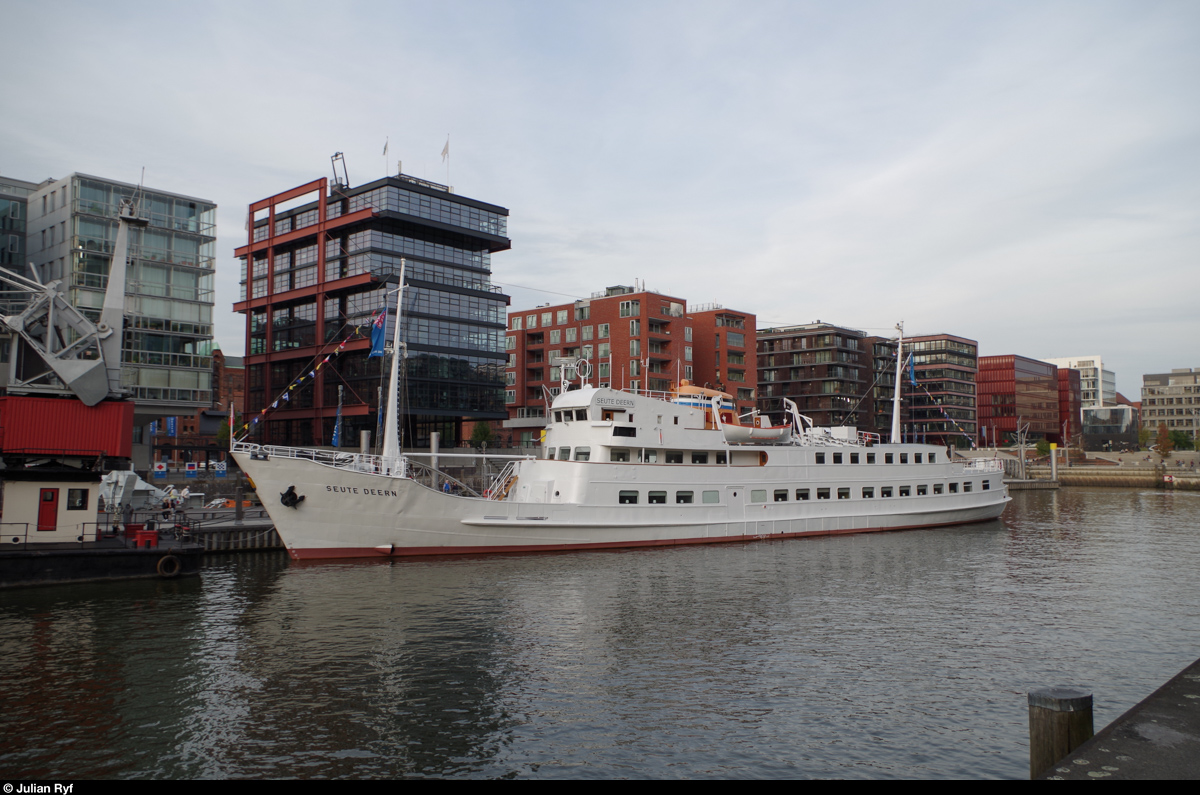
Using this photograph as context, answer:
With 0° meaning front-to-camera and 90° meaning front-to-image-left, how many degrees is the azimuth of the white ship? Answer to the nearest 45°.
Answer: approximately 45°

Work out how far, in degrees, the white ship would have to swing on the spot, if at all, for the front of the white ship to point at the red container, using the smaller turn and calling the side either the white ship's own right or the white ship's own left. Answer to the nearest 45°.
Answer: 0° — it already faces it
